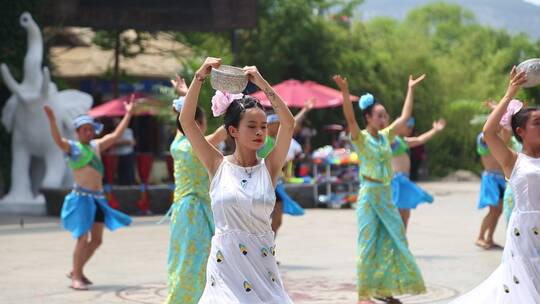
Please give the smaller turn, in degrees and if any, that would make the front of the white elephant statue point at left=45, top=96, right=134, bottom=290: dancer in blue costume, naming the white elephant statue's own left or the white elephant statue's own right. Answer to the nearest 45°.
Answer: approximately 45° to the white elephant statue's own left

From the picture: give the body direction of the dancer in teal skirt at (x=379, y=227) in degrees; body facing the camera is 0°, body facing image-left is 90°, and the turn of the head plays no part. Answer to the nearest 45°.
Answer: approximately 315°

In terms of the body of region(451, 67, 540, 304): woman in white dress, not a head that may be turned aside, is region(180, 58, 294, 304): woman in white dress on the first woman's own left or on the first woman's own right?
on the first woman's own right

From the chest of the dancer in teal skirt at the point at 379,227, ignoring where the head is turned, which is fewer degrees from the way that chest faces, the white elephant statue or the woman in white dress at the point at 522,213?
the woman in white dress

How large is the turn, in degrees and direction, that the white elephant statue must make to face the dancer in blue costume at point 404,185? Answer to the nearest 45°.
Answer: approximately 90° to its left

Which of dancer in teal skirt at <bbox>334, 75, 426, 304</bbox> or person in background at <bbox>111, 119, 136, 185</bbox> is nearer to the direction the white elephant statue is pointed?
the dancer in teal skirt

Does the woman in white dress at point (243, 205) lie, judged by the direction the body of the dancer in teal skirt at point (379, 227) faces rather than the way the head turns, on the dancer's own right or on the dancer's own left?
on the dancer's own right

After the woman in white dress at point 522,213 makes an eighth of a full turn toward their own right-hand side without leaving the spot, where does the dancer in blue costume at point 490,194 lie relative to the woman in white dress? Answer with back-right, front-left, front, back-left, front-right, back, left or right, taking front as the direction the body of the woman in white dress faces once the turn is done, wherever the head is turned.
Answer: back
